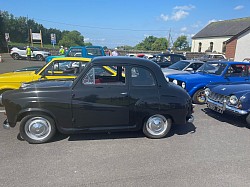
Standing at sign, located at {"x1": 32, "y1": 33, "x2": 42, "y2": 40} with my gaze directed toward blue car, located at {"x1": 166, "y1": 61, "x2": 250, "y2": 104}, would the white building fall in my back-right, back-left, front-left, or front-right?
front-left

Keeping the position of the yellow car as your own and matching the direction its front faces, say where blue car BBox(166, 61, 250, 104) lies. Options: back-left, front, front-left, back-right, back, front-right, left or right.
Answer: back

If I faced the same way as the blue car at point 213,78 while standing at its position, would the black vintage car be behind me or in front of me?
in front

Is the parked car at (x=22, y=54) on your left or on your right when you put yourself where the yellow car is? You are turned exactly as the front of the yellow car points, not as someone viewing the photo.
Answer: on your right

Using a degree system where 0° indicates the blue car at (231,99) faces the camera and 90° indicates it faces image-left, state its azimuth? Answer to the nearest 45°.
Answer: approximately 45°

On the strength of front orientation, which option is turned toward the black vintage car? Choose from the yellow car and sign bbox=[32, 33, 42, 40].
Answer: the sign

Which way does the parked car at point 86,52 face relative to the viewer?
to the viewer's left

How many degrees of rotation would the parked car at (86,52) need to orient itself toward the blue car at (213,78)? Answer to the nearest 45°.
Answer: approximately 135° to its left

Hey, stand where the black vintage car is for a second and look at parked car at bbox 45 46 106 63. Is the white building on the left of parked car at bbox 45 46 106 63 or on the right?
right

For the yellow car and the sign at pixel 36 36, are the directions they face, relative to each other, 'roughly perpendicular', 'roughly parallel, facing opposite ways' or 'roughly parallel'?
roughly perpendicular

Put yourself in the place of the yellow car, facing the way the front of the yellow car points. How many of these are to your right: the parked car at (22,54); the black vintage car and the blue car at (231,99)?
1

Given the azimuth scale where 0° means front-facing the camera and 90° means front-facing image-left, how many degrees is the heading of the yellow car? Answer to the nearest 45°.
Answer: approximately 90°

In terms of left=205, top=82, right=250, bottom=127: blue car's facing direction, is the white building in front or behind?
behind

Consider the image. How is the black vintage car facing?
to the viewer's left

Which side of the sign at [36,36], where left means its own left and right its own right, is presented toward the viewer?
front

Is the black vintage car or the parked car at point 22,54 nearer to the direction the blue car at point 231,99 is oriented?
the black vintage car
